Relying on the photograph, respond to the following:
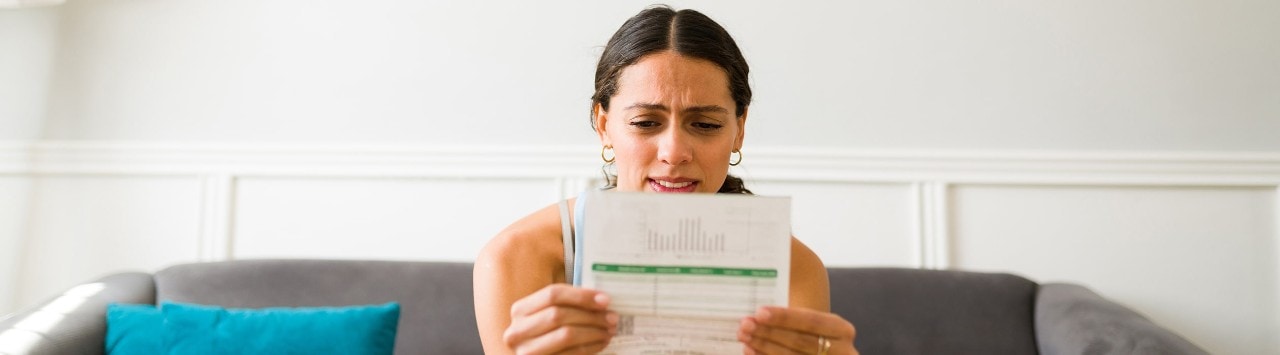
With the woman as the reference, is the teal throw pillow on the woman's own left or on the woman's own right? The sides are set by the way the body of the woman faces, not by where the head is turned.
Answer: on the woman's own right

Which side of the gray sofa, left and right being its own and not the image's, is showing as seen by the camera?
front
